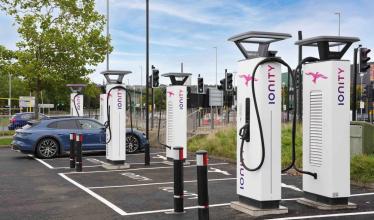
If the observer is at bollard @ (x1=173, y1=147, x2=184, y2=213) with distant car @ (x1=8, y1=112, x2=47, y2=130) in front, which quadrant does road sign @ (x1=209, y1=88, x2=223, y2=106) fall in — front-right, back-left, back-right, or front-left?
front-right

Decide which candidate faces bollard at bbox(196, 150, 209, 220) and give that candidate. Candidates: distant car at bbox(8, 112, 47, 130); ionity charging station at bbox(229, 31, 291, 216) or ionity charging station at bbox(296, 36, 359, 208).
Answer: ionity charging station at bbox(229, 31, 291, 216)

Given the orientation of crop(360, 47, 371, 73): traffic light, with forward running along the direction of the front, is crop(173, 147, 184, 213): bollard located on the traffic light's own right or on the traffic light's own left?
on the traffic light's own right

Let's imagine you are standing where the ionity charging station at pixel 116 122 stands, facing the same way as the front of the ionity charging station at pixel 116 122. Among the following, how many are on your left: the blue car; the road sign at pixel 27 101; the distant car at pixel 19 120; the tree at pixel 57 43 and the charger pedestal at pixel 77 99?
0

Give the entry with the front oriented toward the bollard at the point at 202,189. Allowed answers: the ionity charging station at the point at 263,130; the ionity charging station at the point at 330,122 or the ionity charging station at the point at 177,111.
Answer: the ionity charging station at the point at 263,130

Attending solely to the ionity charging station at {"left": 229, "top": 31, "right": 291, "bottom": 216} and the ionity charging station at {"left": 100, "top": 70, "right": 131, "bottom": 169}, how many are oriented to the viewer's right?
0

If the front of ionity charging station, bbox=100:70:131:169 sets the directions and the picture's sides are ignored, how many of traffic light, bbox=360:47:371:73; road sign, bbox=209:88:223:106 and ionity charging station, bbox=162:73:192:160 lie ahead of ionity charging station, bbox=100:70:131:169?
0

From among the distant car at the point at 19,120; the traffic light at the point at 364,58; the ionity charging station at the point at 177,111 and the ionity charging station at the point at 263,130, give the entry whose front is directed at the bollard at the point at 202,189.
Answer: the ionity charging station at the point at 263,130

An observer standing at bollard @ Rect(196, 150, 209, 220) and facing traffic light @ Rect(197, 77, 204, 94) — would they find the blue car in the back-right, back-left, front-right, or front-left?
front-left
